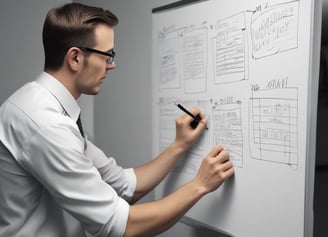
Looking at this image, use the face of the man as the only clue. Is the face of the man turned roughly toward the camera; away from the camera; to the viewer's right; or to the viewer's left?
to the viewer's right

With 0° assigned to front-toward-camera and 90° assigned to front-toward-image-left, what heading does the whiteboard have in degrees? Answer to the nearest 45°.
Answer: approximately 45°

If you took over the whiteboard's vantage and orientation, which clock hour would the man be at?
The man is roughly at 1 o'clock from the whiteboard.

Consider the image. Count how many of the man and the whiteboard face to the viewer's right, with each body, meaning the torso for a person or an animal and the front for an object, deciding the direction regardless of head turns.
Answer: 1

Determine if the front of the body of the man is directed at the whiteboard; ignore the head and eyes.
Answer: yes

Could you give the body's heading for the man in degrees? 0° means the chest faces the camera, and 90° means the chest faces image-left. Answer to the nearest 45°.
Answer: approximately 270°
